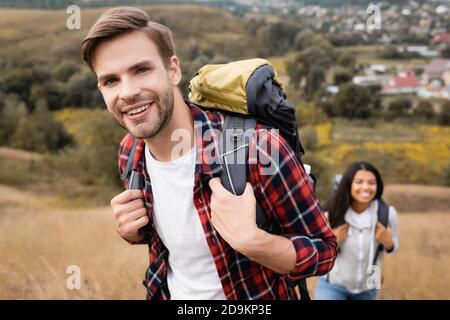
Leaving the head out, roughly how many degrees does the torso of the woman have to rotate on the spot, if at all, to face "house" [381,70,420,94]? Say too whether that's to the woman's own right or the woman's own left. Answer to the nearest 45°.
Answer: approximately 180°

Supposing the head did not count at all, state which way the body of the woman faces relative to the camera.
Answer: toward the camera

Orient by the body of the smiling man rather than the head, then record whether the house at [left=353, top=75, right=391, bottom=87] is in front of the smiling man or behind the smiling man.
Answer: behind

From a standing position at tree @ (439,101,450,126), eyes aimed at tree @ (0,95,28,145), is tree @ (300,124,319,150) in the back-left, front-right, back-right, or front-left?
front-left

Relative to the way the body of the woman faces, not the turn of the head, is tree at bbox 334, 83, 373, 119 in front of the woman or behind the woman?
behind

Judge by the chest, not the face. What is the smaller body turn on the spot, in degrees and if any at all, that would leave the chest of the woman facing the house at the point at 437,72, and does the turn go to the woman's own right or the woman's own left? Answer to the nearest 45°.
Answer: approximately 180°

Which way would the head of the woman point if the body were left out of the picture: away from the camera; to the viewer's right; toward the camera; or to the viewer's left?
toward the camera

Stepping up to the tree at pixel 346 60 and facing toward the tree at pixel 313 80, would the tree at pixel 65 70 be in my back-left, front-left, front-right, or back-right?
front-right

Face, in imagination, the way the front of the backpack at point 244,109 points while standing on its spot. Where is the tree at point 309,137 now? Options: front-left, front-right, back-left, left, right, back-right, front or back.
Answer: front-left

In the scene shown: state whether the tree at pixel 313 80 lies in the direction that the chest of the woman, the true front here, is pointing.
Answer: no

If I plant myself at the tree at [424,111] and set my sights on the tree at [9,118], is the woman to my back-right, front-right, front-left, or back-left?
front-left

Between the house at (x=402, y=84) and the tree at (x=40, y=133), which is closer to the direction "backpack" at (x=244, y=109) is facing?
the house

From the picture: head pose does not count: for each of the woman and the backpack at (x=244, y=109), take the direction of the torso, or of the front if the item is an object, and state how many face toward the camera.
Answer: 1

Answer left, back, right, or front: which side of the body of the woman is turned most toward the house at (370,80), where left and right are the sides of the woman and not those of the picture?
back

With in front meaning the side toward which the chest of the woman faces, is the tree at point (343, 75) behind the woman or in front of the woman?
behind

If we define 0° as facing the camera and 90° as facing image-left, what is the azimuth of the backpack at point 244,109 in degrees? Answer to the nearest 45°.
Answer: approximately 225°

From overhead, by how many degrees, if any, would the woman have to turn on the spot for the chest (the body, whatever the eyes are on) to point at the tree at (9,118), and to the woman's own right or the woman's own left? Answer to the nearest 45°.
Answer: approximately 135° to the woman's own right

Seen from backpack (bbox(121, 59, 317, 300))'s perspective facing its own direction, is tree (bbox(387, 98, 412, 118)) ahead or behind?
ahead

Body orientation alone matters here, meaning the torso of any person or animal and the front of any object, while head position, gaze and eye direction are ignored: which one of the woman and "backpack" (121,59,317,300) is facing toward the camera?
the woman
